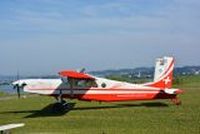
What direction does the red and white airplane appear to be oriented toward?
to the viewer's left
